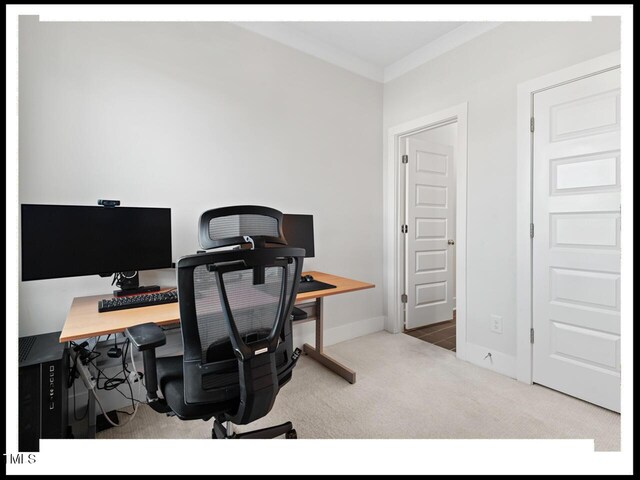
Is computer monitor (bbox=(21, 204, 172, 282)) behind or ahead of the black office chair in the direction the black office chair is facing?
ahead

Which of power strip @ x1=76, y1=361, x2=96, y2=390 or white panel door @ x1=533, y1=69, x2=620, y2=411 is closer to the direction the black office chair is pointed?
the power strip

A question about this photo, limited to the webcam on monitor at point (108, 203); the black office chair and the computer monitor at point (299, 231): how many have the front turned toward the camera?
2

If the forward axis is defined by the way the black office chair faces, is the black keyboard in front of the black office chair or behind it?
in front

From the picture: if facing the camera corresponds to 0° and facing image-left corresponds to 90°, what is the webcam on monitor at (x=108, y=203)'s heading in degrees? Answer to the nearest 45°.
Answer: approximately 0°

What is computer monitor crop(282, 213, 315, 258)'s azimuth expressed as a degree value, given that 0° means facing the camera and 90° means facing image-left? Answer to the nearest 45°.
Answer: approximately 0°

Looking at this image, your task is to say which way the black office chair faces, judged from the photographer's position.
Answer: facing away from the viewer and to the left of the viewer
